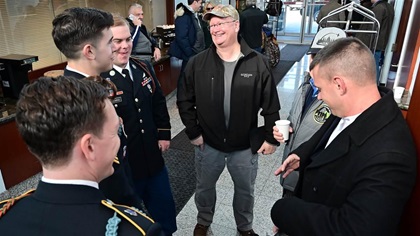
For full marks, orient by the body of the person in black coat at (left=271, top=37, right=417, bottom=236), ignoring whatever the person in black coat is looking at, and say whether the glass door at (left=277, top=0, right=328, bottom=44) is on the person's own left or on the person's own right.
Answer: on the person's own right

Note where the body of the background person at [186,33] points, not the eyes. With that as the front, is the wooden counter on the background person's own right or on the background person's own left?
on the background person's own right

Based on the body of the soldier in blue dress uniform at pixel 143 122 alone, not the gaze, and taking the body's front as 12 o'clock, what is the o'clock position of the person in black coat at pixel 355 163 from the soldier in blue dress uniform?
The person in black coat is roughly at 11 o'clock from the soldier in blue dress uniform.

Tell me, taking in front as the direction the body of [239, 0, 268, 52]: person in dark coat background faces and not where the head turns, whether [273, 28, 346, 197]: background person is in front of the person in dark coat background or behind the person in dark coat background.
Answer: behind

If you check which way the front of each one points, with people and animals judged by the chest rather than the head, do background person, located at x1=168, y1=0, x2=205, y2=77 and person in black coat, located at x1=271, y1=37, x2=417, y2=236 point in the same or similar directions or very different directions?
very different directions

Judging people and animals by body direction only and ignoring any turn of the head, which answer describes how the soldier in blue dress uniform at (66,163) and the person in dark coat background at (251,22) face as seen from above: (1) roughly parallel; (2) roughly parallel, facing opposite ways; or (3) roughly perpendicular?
roughly parallel

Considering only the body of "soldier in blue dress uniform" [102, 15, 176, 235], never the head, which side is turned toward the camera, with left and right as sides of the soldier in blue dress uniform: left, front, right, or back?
front

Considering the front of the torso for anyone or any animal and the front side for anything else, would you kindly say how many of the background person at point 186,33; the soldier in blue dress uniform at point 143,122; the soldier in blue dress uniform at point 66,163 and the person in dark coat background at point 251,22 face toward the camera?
1

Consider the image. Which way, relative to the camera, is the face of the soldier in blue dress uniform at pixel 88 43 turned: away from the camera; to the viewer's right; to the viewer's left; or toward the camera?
to the viewer's right

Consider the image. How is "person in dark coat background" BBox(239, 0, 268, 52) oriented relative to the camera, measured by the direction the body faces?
away from the camera

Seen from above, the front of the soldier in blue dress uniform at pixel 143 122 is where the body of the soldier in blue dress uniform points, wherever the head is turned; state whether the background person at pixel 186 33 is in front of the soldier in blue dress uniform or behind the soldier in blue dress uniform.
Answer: behind

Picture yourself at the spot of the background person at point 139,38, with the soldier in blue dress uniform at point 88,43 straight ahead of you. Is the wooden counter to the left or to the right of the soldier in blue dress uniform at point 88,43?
right

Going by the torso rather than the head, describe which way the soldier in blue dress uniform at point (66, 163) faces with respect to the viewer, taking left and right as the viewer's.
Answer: facing away from the viewer and to the right of the viewer

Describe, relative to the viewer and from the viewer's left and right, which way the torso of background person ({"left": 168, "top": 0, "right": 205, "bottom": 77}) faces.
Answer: facing to the right of the viewer

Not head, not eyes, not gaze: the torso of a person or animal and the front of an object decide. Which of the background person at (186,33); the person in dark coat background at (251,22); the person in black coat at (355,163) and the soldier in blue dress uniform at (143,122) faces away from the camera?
the person in dark coat background

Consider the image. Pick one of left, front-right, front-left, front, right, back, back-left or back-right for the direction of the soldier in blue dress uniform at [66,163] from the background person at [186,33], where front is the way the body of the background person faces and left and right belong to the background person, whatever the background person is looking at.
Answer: right

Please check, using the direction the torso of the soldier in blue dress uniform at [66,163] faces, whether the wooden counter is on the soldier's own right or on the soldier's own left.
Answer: on the soldier's own left

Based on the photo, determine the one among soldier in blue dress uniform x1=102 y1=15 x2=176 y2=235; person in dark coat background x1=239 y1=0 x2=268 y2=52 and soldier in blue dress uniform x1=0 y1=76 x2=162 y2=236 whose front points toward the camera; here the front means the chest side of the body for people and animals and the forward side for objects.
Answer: soldier in blue dress uniform x1=102 y1=15 x2=176 y2=235
